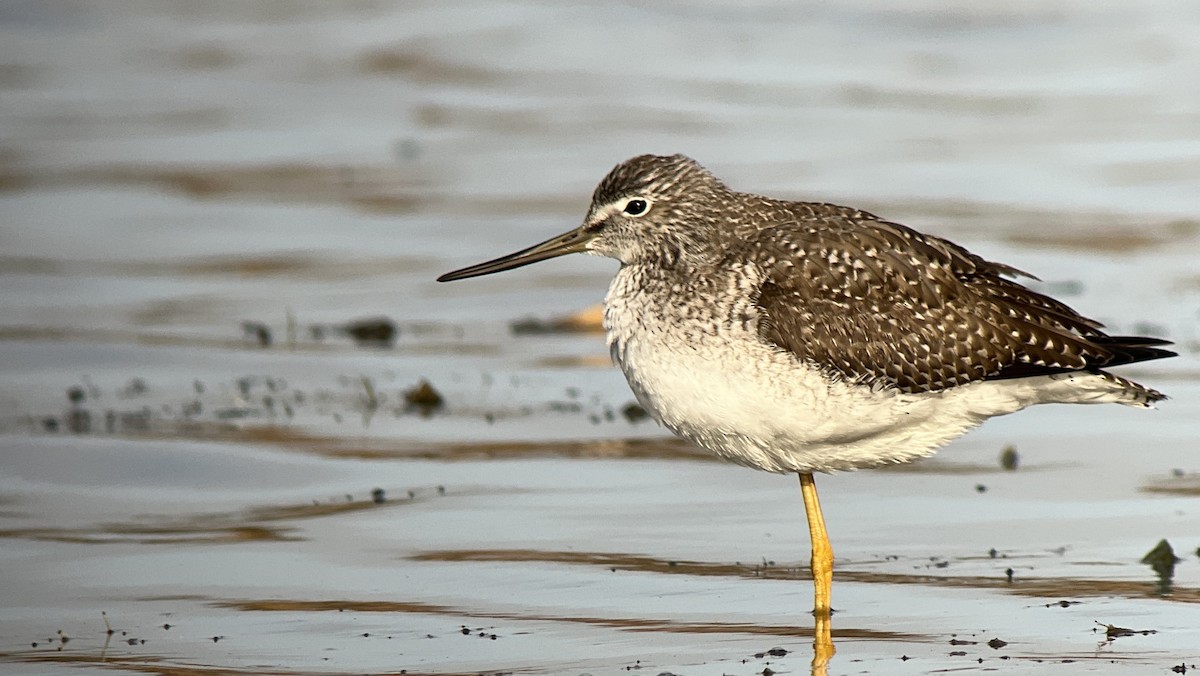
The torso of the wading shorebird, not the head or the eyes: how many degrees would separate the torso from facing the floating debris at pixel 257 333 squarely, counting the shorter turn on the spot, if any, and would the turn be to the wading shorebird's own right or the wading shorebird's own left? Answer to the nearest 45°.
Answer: approximately 45° to the wading shorebird's own right

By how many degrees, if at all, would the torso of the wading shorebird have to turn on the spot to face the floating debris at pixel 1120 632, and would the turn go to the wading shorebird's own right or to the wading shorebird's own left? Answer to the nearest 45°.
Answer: approximately 180°

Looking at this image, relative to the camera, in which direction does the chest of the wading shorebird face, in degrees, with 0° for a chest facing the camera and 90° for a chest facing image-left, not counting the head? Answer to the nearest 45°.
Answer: approximately 90°

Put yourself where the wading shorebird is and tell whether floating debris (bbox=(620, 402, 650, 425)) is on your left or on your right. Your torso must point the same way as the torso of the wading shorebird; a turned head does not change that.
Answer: on your right

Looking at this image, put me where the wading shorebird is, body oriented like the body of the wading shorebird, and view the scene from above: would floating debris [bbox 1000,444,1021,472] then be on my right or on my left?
on my right

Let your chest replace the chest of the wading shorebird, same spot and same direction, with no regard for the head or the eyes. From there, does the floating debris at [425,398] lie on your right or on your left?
on your right

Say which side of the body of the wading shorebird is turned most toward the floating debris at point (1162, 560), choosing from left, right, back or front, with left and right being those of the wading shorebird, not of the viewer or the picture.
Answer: back
